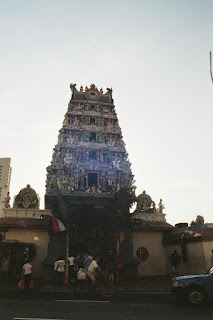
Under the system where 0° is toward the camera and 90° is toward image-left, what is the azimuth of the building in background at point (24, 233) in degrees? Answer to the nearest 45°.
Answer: approximately 0°

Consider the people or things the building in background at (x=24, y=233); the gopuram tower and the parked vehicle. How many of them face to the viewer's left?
1

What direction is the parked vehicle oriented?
to the viewer's left

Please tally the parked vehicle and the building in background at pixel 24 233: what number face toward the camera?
1

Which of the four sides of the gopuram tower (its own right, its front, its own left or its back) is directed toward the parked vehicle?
front

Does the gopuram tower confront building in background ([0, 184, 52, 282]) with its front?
no

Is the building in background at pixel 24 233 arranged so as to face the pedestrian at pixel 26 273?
yes

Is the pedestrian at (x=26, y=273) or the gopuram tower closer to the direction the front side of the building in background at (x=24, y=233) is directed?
the pedestrian

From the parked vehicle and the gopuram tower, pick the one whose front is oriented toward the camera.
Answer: the gopuram tower

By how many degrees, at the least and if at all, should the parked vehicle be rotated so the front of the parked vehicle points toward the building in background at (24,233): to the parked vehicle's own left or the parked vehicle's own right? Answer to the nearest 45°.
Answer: approximately 45° to the parked vehicle's own right

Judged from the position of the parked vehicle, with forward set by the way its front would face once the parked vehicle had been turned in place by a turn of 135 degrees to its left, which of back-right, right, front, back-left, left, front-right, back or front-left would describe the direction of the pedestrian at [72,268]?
back

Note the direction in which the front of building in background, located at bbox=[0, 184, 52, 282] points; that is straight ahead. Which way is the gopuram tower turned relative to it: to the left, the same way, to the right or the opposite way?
the same way

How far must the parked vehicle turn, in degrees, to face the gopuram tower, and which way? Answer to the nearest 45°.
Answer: approximately 45° to its right

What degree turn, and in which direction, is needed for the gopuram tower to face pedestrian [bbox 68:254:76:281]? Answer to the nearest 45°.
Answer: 0° — it already faces them

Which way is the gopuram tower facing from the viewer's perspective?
toward the camera
